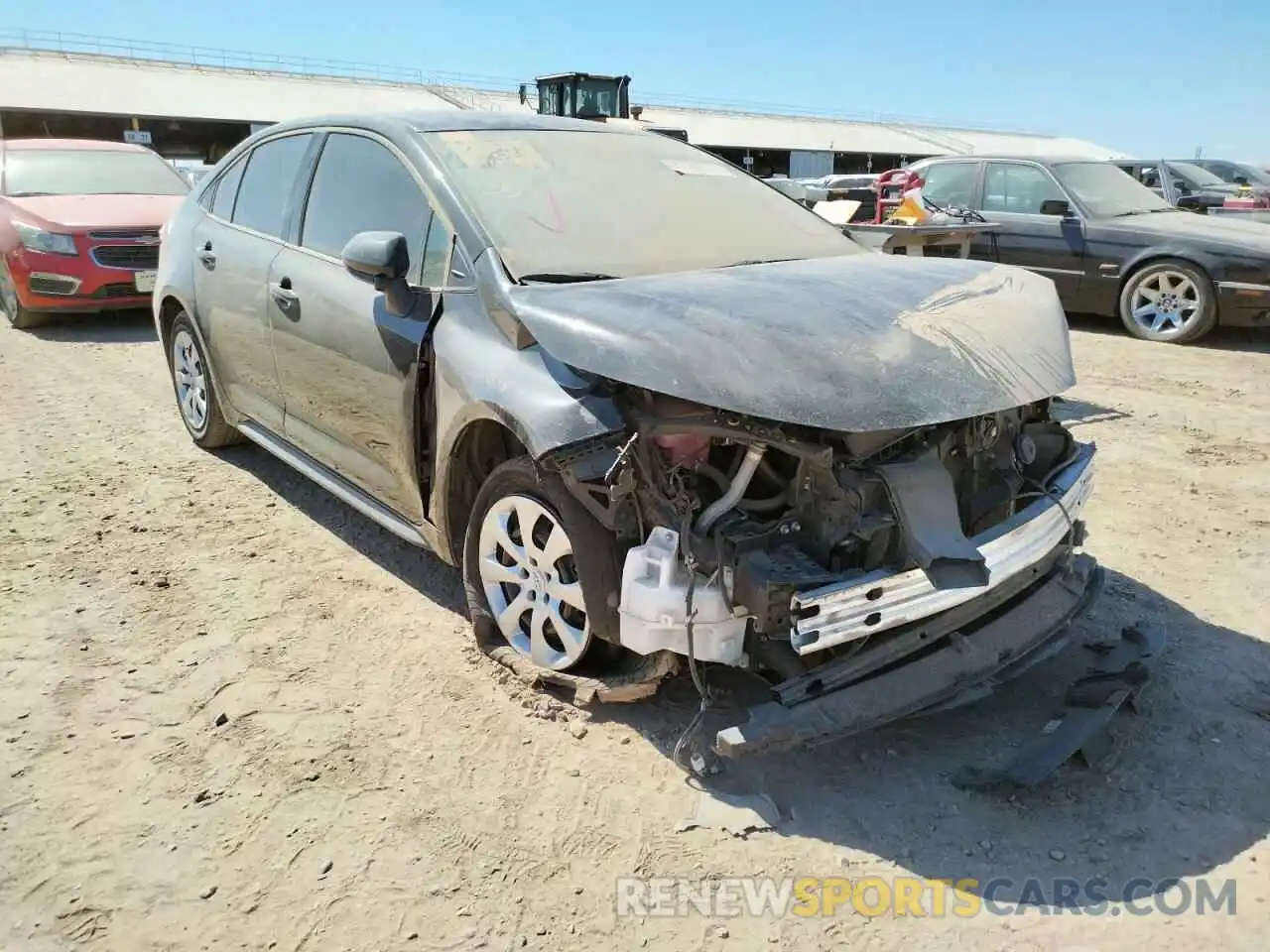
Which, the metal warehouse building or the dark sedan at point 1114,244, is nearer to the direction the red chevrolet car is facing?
the dark sedan

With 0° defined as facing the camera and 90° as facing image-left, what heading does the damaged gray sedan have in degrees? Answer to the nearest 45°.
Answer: approximately 315°

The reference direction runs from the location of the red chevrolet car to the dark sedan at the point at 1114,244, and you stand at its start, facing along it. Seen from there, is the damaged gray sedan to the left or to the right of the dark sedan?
right

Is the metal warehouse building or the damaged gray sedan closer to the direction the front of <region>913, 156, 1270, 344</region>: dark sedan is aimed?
the damaged gray sedan

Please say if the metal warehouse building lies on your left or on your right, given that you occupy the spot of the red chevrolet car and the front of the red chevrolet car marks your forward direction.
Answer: on your left

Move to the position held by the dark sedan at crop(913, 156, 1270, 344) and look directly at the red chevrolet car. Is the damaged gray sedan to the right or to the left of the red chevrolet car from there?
left

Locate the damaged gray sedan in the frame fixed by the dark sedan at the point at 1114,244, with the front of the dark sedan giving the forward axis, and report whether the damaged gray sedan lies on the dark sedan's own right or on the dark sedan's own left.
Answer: on the dark sedan's own right

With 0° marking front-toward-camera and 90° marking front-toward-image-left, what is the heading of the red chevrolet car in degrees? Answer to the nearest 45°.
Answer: approximately 315°

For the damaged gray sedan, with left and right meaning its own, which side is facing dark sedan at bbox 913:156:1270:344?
left

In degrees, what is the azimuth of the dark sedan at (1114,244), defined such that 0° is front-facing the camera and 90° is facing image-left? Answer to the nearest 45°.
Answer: approximately 315°
